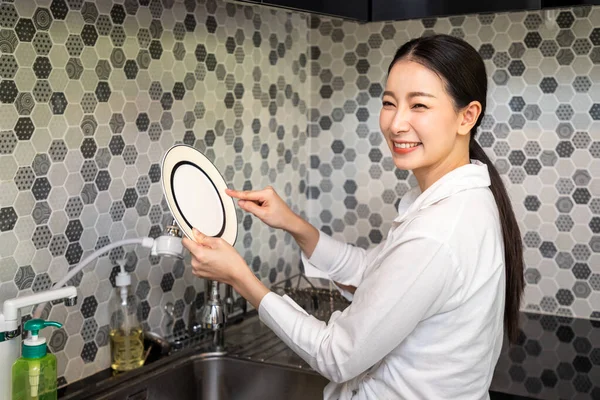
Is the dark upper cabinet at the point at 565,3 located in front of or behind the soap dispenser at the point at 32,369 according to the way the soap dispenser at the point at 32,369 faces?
in front

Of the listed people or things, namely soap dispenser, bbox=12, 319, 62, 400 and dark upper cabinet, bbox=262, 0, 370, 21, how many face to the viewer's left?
0

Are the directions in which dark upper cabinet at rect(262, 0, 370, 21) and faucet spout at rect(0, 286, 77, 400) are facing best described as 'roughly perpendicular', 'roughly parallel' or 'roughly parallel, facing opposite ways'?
roughly perpendicular

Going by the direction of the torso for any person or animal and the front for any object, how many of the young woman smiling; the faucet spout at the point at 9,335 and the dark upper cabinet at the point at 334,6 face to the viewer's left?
1

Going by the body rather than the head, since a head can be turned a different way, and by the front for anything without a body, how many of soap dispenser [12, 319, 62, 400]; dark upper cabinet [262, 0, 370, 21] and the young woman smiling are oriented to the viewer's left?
1

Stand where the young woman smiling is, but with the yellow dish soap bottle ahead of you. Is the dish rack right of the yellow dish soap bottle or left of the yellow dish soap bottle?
right

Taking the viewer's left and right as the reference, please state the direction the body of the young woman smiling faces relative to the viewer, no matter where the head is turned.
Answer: facing to the left of the viewer

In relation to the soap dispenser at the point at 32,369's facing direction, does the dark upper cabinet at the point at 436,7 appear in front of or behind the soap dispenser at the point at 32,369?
in front

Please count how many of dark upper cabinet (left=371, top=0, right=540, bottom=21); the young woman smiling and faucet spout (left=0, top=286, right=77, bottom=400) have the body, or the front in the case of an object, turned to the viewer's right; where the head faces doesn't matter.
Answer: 1

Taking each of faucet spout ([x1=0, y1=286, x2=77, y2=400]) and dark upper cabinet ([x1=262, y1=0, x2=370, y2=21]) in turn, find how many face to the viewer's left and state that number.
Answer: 0

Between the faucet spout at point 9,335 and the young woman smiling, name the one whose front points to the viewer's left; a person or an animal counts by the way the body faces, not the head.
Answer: the young woman smiling

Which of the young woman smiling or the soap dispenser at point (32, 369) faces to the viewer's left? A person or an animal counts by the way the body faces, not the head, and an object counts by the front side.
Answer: the young woman smiling

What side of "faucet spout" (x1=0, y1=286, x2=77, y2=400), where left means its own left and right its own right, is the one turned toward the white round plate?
front

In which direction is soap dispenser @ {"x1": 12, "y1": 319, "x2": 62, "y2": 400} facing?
to the viewer's right
